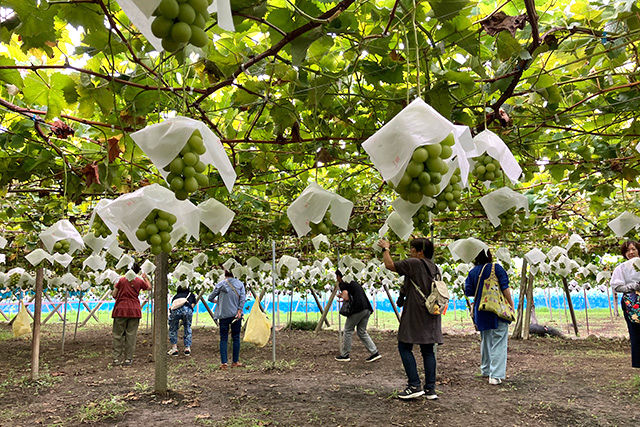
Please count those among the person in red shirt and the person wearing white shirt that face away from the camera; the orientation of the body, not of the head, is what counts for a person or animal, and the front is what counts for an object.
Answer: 1

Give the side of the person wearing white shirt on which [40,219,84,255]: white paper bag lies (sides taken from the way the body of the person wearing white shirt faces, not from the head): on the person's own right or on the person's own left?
on the person's own right

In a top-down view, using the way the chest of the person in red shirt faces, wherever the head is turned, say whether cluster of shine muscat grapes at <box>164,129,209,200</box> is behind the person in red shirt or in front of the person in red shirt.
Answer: behind

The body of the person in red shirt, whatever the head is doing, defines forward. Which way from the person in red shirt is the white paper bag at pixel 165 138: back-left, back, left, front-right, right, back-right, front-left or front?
back

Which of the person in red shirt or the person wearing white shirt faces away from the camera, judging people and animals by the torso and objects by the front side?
the person in red shirt

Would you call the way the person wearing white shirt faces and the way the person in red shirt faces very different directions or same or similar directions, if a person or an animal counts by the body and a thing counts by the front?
very different directions

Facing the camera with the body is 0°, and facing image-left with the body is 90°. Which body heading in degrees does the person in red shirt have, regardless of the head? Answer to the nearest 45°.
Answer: approximately 180°
